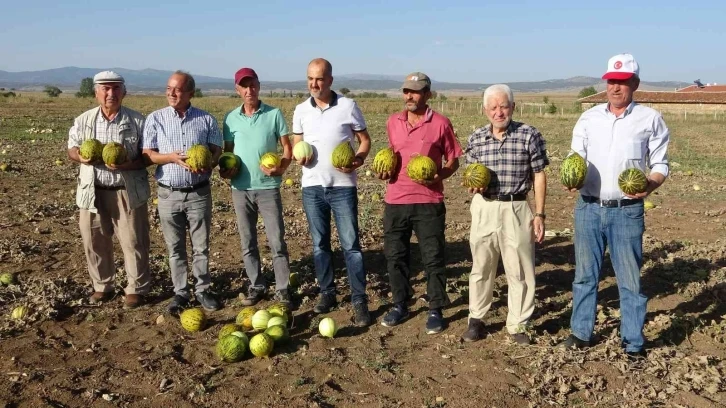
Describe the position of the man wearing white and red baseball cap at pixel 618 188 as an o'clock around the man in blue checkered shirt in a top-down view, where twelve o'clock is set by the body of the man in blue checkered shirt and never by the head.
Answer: The man wearing white and red baseball cap is roughly at 10 o'clock from the man in blue checkered shirt.

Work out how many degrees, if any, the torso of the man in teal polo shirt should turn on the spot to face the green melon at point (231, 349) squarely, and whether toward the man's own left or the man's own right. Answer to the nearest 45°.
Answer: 0° — they already face it

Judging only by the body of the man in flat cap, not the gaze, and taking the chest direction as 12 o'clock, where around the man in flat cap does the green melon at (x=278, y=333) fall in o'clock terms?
The green melon is roughly at 11 o'clock from the man in flat cap.

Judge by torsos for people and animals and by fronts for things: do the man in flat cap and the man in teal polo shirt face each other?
no

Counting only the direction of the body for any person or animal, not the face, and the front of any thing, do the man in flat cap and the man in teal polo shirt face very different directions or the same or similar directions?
same or similar directions

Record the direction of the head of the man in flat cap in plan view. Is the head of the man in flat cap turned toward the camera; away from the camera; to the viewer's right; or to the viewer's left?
toward the camera

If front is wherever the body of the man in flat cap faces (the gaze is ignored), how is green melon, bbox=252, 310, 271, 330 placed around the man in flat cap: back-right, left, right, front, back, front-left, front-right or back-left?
front-left

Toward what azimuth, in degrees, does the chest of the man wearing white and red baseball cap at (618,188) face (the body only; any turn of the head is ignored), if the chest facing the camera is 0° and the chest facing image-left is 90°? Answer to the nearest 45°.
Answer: approximately 0°

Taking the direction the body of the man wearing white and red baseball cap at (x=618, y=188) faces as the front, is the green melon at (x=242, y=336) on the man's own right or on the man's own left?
on the man's own right

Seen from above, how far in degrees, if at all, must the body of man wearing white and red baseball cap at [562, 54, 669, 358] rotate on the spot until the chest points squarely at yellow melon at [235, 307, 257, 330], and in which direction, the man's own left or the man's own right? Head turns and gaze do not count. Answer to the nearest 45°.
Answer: approximately 90° to the man's own right

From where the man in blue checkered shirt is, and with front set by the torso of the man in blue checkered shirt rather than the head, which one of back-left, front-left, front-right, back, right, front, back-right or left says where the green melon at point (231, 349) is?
front

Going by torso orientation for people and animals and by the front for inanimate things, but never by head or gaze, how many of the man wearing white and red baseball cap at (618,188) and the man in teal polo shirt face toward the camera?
2

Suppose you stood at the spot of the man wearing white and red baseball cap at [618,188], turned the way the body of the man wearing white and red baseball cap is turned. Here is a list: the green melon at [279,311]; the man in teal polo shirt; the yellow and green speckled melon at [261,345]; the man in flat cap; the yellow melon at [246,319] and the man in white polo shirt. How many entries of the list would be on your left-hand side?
0

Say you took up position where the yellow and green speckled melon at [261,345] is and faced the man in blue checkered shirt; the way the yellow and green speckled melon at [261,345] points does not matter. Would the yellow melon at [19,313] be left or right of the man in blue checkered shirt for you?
left

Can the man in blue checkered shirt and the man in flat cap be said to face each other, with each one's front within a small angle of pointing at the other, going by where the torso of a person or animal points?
no

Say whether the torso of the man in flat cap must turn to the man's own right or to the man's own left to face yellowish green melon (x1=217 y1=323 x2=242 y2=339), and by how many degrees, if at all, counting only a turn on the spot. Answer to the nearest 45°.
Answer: approximately 45° to the man's own left

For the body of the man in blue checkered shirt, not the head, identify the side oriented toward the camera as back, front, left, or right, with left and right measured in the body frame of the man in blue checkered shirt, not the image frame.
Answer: front

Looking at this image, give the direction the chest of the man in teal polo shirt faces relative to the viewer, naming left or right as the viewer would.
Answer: facing the viewer
